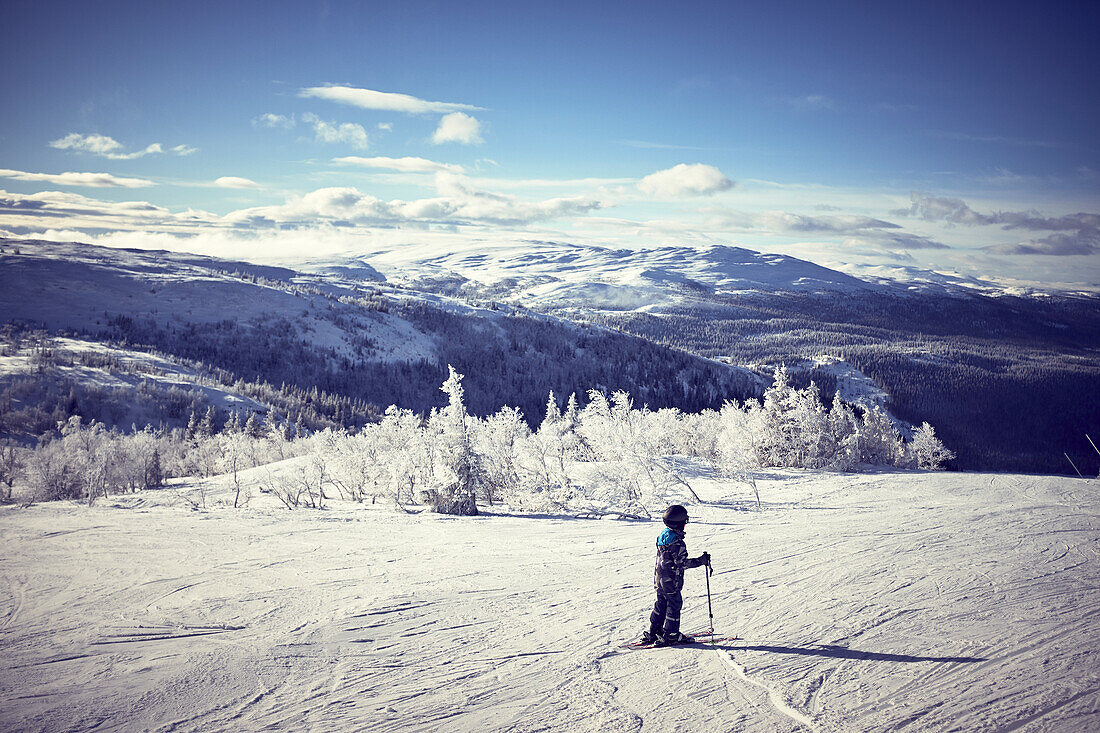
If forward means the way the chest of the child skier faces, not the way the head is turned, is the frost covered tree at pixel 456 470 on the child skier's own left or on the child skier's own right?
on the child skier's own left

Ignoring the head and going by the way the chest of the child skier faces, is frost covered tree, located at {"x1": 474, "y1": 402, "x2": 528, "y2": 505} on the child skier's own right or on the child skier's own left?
on the child skier's own left

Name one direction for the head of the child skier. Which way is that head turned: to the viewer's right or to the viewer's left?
to the viewer's right

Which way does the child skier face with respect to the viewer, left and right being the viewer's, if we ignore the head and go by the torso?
facing to the right of the viewer
